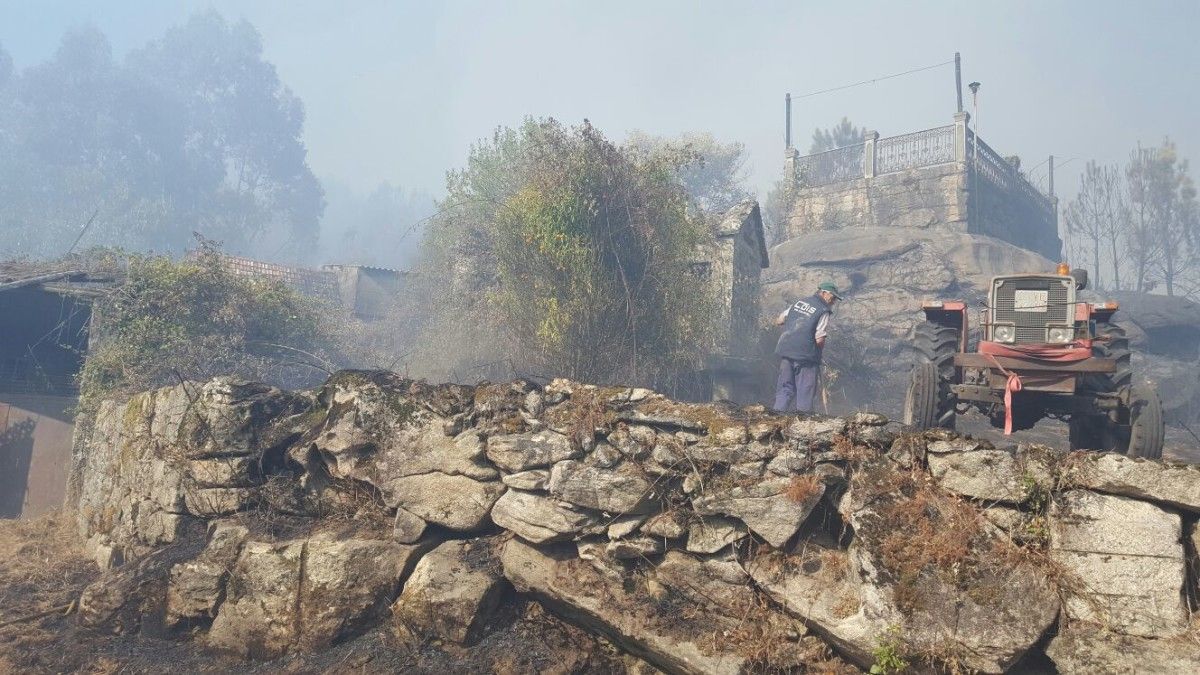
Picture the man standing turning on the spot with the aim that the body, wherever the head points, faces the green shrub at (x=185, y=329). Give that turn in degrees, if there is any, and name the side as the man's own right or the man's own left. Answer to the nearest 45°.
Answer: approximately 135° to the man's own left

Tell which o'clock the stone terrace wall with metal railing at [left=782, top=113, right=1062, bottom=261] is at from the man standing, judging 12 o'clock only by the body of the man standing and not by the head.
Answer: The stone terrace wall with metal railing is roughly at 11 o'clock from the man standing.

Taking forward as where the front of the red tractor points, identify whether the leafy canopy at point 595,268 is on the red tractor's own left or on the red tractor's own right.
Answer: on the red tractor's own right

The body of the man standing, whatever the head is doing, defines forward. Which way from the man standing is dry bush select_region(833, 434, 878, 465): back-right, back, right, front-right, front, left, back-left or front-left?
back-right

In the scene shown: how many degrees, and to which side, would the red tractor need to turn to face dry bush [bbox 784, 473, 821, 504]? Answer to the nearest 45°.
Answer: approximately 45° to its right

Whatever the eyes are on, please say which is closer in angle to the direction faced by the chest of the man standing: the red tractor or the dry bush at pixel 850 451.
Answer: the red tractor

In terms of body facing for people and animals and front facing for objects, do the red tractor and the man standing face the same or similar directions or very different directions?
very different directions

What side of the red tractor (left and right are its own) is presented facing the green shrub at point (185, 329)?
right

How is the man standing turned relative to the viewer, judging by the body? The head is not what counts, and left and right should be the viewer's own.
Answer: facing away from the viewer and to the right of the viewer

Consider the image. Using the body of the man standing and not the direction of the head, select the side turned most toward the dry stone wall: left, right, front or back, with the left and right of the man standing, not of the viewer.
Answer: back

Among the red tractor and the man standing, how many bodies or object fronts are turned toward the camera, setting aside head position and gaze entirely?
1

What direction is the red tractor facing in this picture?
toward the camera

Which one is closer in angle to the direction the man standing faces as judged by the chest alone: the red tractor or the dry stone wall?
the red tractor

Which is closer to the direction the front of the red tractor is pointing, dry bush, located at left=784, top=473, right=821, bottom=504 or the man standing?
the dry bush

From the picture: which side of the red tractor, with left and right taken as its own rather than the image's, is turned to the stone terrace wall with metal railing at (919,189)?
back
